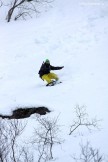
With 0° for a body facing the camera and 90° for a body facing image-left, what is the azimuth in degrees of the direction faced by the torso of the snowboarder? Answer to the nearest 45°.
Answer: approximately 315°
